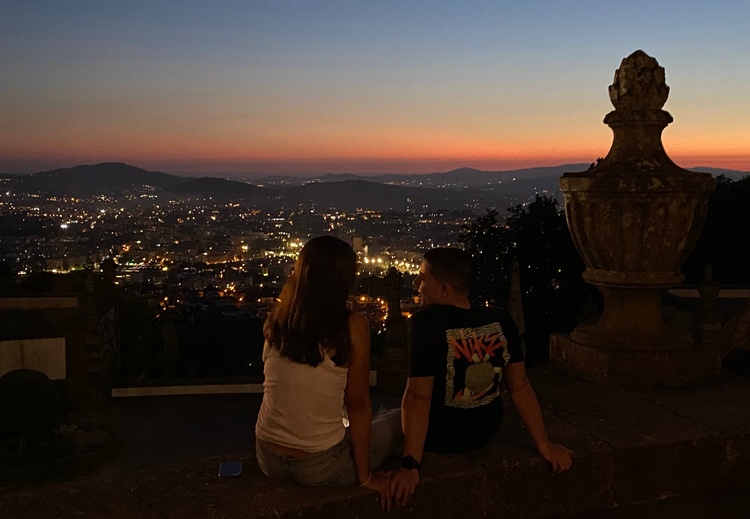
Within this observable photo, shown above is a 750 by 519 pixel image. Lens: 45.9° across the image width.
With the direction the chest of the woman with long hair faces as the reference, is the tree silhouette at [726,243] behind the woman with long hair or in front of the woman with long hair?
in front

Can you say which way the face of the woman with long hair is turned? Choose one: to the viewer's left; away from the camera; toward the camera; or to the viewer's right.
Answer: away from the camera

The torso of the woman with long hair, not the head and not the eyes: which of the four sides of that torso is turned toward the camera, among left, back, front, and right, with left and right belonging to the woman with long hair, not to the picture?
back

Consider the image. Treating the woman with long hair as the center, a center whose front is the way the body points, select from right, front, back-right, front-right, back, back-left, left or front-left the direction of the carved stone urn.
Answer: front-right

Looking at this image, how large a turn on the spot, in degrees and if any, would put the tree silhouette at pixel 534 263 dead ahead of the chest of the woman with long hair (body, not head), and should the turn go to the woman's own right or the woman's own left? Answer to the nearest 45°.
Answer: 0° — they already face it

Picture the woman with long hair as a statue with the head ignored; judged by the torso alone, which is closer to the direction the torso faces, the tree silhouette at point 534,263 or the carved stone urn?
the tree silhouette
